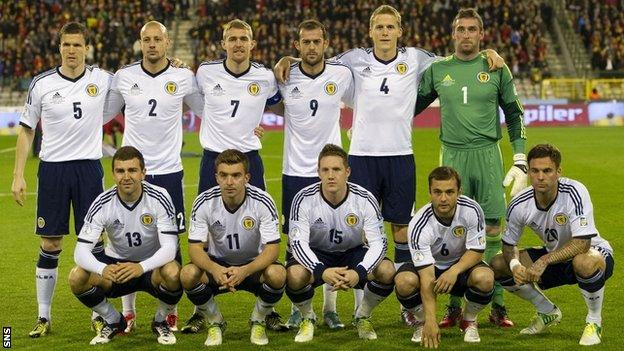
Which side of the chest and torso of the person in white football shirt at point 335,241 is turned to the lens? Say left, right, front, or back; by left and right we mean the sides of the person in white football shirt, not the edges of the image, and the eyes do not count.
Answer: front

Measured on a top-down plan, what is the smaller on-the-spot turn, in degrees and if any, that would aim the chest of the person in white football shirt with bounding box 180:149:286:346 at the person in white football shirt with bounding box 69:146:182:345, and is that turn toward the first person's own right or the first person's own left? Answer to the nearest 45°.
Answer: approximately 90° to the first person's own right

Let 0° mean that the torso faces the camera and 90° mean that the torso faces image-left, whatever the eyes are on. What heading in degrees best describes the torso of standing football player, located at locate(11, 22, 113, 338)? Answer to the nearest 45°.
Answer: approximately 0°

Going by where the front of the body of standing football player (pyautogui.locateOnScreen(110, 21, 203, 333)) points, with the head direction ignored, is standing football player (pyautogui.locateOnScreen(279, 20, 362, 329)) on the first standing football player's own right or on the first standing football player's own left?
on the first standing football player's own left

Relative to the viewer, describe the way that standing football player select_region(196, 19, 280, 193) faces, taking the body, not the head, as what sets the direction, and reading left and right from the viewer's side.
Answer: facing the viewer

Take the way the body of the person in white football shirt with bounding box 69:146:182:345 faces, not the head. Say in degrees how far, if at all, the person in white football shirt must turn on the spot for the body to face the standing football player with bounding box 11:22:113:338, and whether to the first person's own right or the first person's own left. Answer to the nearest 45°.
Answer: approximately 135° to the first person's own right

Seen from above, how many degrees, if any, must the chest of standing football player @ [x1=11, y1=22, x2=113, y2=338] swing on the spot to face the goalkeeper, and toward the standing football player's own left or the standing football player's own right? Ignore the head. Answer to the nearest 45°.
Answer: approximately 90° to the standing football player's own left

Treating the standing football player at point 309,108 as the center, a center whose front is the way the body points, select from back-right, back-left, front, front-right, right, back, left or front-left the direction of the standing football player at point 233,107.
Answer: right

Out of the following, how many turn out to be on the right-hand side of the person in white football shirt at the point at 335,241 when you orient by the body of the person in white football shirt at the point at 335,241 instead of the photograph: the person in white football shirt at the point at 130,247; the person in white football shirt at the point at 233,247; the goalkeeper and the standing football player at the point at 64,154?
3
